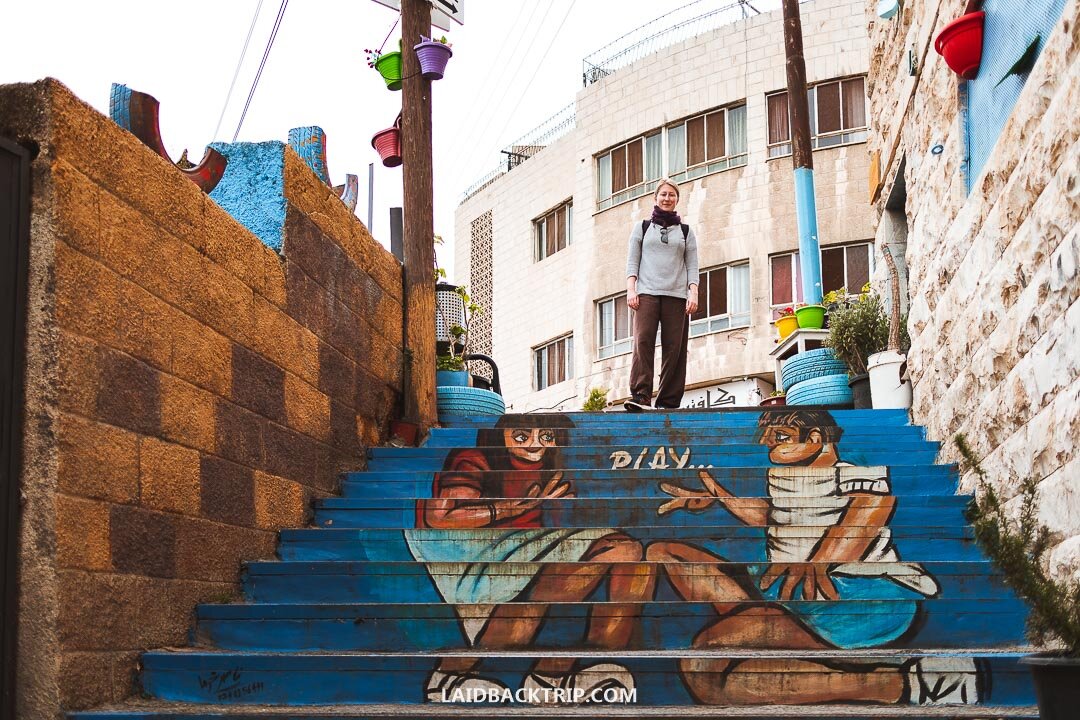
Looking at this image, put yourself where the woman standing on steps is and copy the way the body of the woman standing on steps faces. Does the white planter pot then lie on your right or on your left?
on your left

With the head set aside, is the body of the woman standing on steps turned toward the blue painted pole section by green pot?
no

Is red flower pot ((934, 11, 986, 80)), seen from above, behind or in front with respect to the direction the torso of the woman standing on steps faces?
in front

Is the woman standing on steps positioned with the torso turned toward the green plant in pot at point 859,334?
no

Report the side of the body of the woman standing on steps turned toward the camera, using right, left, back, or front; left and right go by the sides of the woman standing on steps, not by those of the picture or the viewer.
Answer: front

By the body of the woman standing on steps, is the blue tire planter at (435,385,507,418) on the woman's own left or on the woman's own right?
on the woman's own right

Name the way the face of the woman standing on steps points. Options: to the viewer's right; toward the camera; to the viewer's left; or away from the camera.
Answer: toward the camera

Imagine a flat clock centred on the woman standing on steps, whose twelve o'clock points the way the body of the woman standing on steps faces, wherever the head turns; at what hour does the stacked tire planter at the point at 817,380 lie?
The stacked tire planter is roughly at 9 o'clock from the woman standing on steps.

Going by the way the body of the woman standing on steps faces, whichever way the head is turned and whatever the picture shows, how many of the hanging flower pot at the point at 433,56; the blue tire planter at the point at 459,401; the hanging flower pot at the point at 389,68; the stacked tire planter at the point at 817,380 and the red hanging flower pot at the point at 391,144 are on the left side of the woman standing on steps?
1

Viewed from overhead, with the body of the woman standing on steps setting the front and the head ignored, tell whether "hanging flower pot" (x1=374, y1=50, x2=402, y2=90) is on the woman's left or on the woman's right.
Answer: on the woman's right

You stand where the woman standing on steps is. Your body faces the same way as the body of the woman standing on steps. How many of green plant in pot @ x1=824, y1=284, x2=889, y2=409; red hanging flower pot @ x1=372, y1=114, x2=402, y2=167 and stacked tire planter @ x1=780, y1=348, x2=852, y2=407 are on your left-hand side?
2

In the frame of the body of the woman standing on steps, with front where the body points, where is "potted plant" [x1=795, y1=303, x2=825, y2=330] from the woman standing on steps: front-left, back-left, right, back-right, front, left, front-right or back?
back-left

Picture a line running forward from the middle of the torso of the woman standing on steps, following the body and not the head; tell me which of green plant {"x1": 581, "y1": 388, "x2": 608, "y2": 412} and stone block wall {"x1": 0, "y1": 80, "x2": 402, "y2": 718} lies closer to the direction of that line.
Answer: the stone block wall
